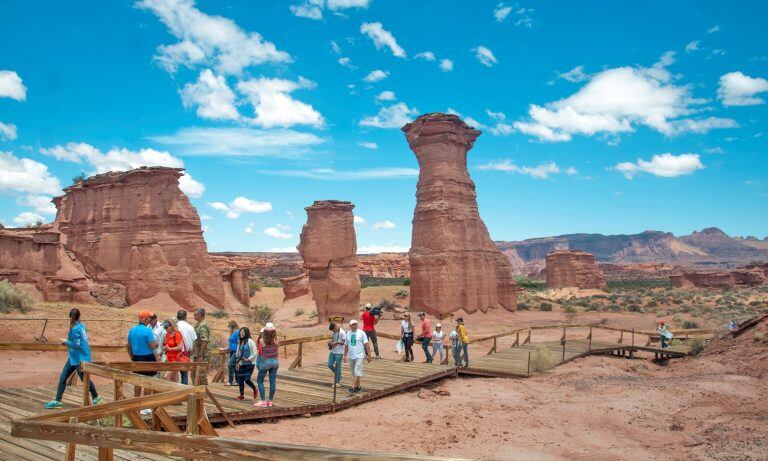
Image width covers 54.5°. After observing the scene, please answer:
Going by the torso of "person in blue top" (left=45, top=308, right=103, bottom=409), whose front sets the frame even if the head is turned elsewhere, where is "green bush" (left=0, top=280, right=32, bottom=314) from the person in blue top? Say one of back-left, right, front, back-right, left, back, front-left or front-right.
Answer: right

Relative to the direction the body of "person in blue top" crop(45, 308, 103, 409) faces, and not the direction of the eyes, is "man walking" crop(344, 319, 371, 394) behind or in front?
behind

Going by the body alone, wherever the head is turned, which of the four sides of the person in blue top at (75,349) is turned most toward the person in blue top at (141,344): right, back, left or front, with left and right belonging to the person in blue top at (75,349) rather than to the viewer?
back

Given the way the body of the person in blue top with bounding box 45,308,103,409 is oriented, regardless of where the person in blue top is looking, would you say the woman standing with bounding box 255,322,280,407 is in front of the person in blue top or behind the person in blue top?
behind

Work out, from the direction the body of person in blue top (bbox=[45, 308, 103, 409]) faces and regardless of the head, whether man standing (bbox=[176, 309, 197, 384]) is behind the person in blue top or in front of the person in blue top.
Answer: behind

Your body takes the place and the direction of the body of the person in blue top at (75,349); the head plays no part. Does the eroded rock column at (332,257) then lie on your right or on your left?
on your right

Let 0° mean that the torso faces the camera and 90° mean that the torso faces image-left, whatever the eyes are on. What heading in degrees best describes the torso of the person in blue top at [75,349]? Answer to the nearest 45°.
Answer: approximately 90°

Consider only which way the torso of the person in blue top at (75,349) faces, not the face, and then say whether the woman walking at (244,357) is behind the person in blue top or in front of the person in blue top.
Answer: behind

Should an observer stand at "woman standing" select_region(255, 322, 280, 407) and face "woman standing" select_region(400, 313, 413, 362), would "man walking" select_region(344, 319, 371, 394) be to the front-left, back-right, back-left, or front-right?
front-right

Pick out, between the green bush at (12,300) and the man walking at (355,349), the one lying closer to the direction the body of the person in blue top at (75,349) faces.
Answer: the green bush
